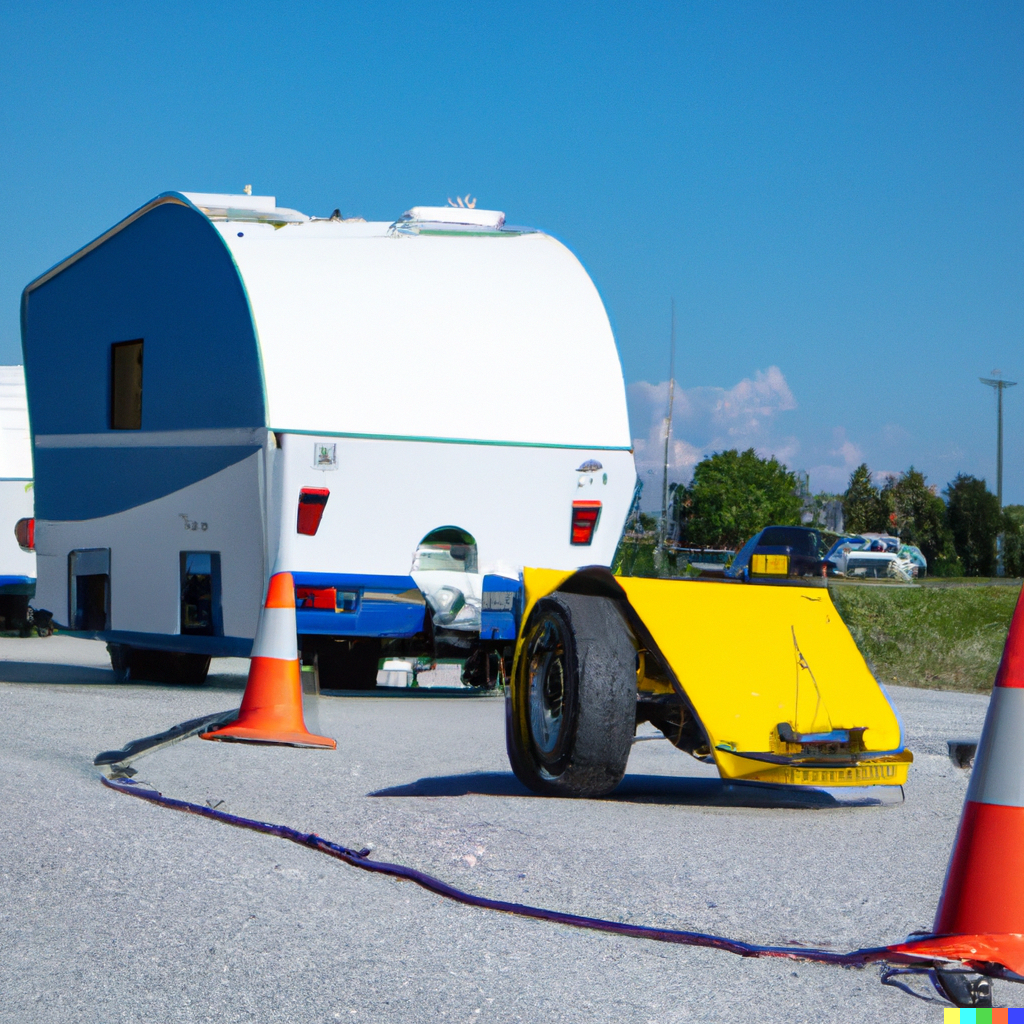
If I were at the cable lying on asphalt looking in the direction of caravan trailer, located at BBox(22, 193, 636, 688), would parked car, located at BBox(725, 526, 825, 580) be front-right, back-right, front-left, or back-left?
front-right

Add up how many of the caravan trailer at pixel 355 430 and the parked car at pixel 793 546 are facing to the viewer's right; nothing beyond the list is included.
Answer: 0

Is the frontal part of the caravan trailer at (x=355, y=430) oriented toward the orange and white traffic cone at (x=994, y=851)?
no

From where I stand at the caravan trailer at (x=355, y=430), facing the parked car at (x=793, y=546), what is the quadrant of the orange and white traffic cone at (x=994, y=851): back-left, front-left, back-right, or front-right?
back-right

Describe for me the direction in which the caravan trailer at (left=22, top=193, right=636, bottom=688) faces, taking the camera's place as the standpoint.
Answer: facing away from the viewer and to the left of the viewer

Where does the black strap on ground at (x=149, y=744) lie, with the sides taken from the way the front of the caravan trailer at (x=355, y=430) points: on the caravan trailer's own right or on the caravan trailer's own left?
on the caravan trailer's own left

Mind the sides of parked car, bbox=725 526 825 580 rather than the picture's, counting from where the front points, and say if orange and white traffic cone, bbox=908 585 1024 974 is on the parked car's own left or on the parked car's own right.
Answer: on the parked car's own left
